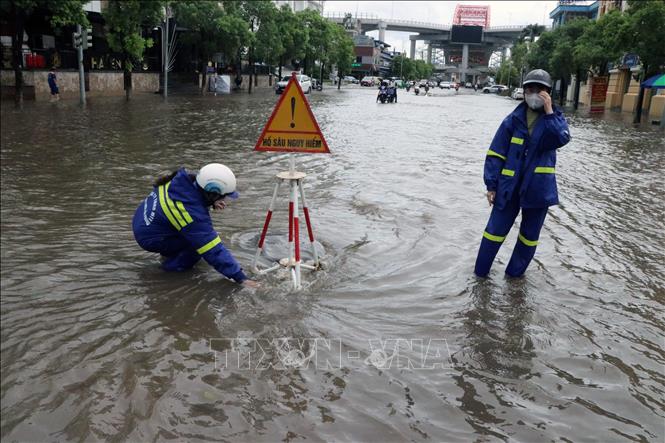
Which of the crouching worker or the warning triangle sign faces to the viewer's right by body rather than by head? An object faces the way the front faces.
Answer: the crouching worker

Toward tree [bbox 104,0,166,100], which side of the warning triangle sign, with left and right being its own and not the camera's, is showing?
back

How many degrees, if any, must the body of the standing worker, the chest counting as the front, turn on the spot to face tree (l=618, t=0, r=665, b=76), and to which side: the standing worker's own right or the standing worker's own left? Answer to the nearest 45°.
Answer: approximately 180°

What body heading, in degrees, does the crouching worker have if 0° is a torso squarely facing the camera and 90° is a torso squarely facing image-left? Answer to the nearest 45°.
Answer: approximately 270°

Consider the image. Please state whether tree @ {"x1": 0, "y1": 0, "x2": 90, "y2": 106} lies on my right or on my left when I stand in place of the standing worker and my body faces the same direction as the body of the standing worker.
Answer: on my right

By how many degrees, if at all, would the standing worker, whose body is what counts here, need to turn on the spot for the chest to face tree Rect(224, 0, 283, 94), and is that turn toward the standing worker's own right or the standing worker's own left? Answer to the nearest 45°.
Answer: approximately 135° to the standing worker's own right

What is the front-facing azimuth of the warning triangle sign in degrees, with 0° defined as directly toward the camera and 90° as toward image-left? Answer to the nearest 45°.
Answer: approximately 0°

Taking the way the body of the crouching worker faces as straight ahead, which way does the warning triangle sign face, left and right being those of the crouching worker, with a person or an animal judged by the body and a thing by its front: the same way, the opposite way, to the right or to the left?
to the right

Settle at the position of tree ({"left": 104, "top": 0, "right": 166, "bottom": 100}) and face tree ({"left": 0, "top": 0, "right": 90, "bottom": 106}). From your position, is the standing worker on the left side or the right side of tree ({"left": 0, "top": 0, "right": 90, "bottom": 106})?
left

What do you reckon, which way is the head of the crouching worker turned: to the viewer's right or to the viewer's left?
to the viewer's right
